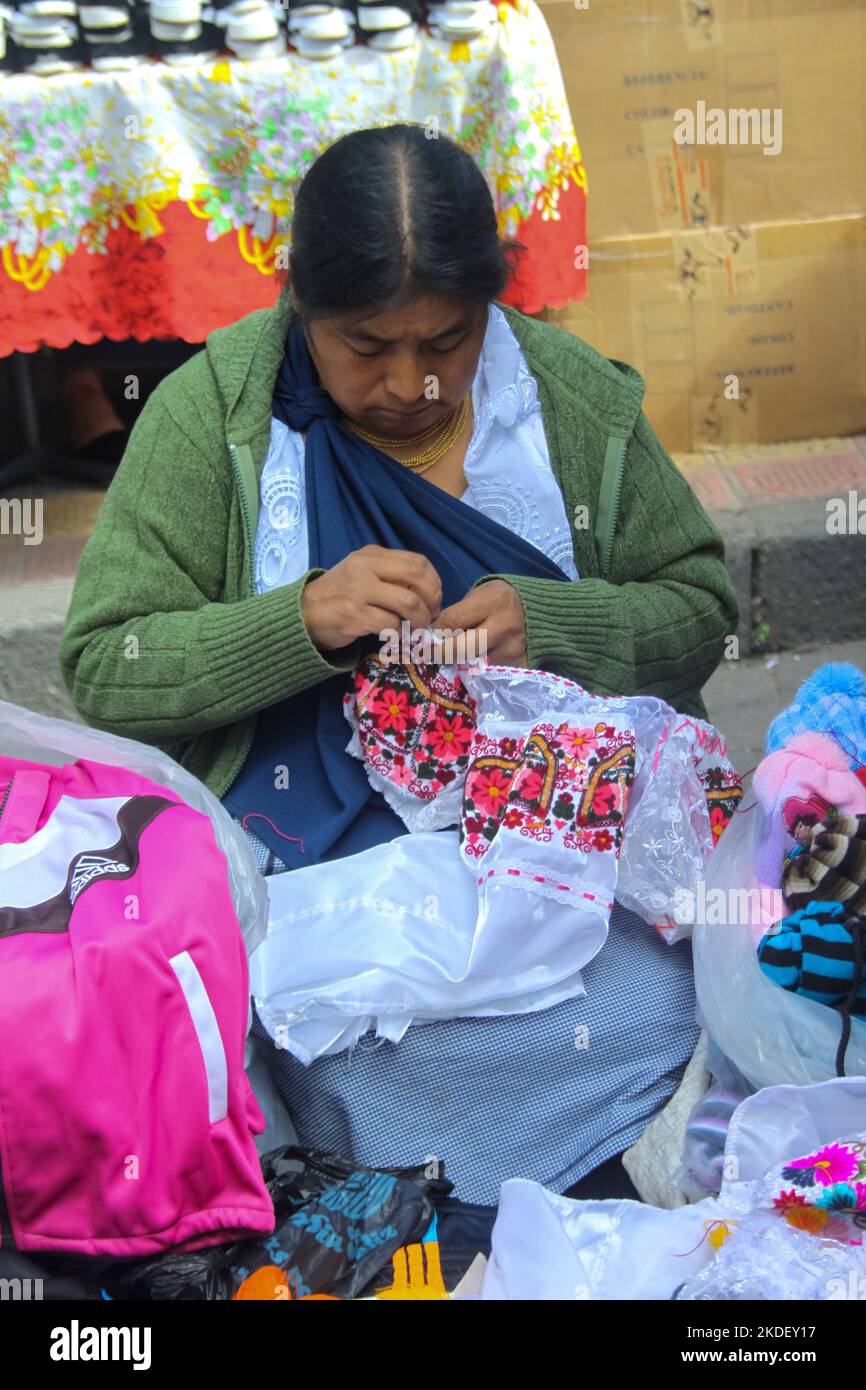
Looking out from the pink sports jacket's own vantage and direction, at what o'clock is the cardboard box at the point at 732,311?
The cardboard box is roughly at 7 o'clock from the pink sports jacket.

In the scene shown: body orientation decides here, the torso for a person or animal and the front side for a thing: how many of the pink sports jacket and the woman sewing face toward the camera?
2

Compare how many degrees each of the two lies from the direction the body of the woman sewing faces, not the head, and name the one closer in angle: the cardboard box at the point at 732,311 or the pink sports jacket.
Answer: the pink sports jacket

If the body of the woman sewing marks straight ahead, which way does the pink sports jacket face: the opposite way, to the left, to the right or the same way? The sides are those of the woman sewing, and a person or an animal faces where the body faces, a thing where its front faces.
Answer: the same way

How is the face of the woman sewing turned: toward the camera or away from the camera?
toward the camera

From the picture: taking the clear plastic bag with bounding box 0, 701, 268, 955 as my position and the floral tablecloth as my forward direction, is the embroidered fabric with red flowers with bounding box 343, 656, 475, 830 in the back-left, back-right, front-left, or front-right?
front-right

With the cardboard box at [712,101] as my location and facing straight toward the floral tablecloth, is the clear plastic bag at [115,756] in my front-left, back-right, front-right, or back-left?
front-left

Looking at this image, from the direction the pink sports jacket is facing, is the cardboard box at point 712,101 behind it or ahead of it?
behind

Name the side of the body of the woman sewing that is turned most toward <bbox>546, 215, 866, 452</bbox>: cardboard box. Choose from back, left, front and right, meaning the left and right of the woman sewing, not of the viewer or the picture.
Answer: back

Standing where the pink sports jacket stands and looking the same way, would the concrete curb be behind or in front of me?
behind

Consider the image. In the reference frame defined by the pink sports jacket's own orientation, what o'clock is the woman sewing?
The woman sewing is roughly at 7 o'clock from the pink sports jacket.

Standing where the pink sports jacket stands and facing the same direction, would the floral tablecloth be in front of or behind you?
behind

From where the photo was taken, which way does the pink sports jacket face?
toward the camera

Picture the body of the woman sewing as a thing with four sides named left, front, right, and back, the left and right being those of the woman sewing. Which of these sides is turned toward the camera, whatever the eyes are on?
front
